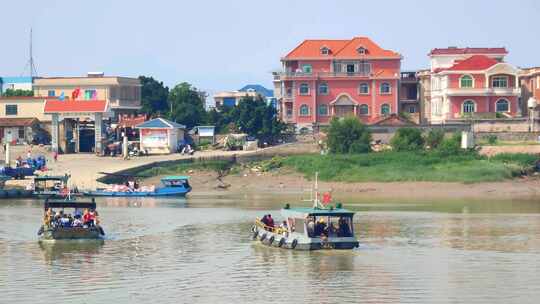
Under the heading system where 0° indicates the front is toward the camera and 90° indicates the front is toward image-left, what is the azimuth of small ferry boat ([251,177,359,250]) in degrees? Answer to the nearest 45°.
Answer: approximately 135°
